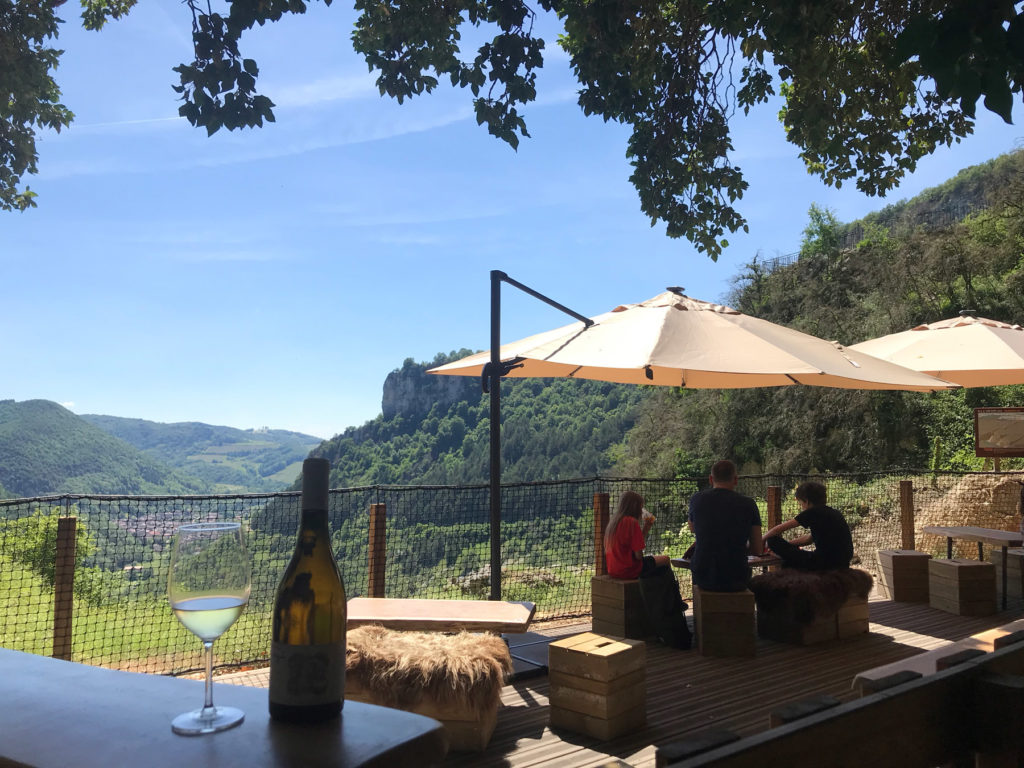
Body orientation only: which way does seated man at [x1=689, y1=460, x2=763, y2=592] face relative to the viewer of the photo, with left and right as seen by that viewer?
facing away from the viewer

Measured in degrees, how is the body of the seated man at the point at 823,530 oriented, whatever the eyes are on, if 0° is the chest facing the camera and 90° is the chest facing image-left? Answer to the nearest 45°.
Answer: approximately 135°

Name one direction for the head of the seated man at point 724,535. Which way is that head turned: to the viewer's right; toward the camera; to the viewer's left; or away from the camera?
away from the camera

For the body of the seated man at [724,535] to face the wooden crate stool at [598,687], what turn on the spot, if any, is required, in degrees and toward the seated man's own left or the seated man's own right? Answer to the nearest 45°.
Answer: approximately 180°

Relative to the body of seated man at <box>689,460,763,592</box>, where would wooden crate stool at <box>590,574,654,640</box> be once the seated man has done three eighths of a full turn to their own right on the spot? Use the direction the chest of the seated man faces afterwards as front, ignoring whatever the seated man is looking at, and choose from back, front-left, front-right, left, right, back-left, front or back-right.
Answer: back-right

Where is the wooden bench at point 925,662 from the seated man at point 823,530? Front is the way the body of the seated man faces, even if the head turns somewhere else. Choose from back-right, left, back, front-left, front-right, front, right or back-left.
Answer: back-left

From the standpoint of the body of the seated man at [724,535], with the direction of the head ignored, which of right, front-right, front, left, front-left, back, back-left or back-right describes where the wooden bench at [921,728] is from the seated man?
back

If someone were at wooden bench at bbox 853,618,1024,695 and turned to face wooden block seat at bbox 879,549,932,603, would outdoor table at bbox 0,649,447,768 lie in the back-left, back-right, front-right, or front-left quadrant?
back-left

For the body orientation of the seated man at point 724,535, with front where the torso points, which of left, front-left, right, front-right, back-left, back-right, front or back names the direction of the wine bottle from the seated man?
back

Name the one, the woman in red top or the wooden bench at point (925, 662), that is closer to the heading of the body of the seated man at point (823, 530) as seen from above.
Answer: the woman in red top

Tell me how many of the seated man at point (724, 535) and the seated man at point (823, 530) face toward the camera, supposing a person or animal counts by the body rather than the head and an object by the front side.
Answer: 0

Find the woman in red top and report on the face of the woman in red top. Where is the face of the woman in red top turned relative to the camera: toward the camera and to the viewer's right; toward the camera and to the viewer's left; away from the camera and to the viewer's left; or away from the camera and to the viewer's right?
away from the camera and to the viewer's right

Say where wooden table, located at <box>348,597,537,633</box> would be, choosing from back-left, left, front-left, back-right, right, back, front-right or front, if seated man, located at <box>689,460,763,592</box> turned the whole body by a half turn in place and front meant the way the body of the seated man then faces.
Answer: front-right

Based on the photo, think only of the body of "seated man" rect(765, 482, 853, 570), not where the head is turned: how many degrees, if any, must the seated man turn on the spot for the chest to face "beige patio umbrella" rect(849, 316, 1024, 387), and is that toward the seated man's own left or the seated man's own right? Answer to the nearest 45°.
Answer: approximately 90° to the seated man's own right

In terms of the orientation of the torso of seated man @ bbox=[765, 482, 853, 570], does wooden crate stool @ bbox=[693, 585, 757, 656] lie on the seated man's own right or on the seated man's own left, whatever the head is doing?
on the seated man's own left

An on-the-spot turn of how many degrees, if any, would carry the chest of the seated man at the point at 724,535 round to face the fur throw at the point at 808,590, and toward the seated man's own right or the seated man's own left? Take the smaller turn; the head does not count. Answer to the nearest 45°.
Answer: approximately 45° to the seated man's own right

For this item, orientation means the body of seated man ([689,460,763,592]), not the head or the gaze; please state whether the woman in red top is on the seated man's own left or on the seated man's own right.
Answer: on the seated man's own left
